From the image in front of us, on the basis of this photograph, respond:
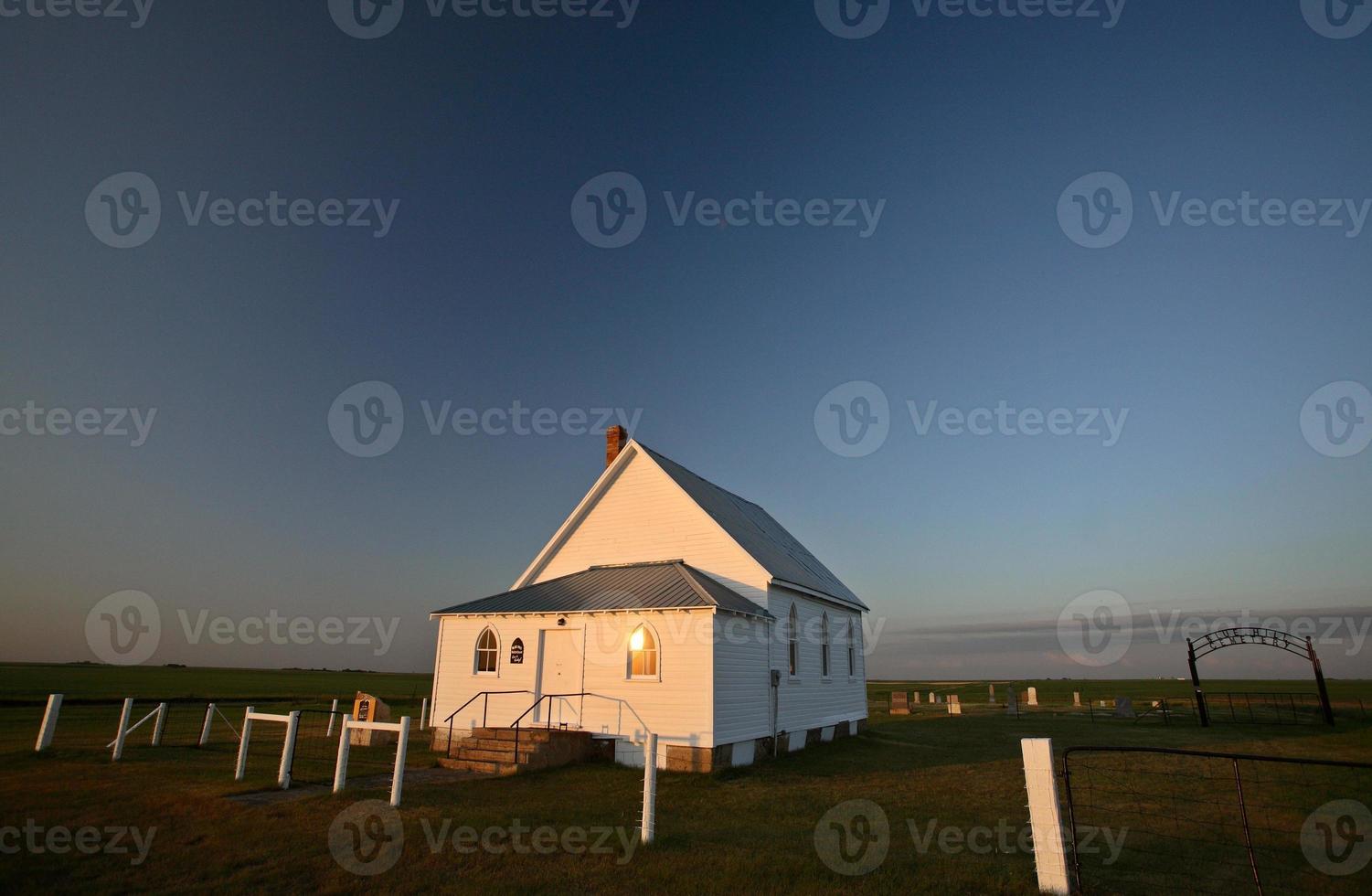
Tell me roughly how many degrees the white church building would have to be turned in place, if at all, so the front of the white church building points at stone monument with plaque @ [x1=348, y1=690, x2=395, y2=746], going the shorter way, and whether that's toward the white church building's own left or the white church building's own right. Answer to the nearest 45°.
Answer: approximately 90° to the white church building's own right

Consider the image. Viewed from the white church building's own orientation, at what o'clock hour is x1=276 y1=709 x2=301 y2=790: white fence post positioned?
The white fence post is roughly at 12 o'clock from the white church building.

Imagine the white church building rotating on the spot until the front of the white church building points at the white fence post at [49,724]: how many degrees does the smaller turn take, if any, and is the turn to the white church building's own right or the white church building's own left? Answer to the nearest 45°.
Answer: approximately 45° to the white church building's own right

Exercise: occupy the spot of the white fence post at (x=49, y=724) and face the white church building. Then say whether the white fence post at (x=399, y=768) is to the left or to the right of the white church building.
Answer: right

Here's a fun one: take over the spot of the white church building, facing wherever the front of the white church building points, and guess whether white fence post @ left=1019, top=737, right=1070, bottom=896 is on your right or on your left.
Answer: on your left

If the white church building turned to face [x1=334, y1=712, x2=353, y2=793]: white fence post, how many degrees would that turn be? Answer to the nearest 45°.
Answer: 0° — it already faces it

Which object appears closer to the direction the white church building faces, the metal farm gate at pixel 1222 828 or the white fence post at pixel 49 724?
the white fence post

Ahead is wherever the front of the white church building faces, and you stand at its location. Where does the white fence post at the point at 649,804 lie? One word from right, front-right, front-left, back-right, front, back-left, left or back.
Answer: front-left

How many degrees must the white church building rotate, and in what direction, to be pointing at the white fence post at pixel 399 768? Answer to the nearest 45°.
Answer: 0° — it already faces it

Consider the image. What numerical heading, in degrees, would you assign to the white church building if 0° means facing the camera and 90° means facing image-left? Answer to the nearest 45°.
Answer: approximately 45°

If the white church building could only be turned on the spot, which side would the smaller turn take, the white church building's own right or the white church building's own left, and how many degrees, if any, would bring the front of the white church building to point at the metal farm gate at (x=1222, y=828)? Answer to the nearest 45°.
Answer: approximately 90° to the white church building's own left
